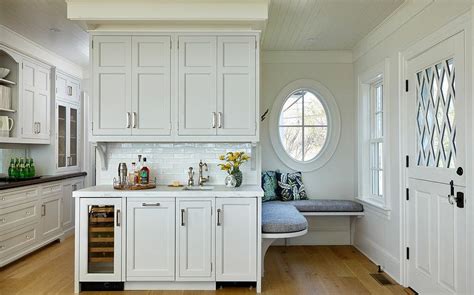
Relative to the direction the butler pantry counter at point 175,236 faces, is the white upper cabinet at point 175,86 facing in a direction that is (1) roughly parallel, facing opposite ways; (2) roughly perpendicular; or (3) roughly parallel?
roughly parallel

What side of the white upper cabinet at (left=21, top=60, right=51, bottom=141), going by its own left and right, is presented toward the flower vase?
front

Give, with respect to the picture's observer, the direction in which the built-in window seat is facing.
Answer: facing the viewer and to the right of the viewer

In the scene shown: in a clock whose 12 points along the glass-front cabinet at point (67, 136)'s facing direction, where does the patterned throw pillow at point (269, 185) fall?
The patterned throw pillow is roughly at 12 o'clock from the glass-front cabinet.

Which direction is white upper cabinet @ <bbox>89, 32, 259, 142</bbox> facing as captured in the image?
toward the camera

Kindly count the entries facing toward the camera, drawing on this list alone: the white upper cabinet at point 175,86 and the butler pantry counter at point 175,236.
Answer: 2

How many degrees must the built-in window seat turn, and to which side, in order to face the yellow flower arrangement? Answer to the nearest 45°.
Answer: approximately 90° to its right

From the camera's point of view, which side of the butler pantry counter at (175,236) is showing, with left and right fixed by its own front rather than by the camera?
front

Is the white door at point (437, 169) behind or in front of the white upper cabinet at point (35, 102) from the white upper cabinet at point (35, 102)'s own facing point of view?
in front

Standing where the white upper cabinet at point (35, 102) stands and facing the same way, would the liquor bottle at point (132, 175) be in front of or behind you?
in front

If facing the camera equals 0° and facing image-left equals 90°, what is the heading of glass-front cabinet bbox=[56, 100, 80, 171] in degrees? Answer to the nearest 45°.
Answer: approximately 315°
